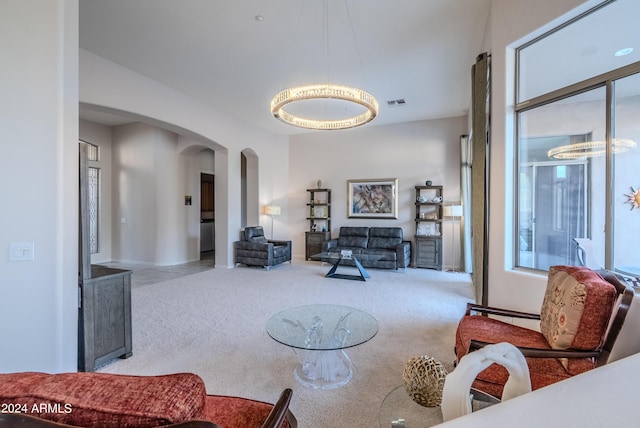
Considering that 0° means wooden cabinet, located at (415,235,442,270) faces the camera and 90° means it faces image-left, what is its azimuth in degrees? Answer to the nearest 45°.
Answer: approximately 0°

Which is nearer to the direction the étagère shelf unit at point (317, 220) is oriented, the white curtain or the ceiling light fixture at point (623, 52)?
the ceiling light fixture

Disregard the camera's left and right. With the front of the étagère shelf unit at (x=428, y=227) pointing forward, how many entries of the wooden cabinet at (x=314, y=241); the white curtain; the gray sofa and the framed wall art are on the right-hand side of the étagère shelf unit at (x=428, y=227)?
3

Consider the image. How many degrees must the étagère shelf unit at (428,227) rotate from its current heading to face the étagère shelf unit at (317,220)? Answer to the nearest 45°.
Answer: approximately 90° to its right

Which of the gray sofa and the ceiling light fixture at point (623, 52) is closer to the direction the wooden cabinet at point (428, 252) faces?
the ceiling light fixture

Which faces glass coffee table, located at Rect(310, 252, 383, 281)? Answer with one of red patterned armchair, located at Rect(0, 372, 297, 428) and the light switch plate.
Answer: the red patterned armchair

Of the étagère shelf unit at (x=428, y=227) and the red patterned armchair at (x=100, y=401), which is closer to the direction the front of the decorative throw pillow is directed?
the red patterned armchair

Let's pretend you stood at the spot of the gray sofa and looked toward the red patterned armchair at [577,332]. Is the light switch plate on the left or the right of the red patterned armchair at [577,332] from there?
right

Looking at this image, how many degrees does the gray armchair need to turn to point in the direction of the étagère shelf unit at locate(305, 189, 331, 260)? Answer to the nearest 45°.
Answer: approximately 90° to its left
